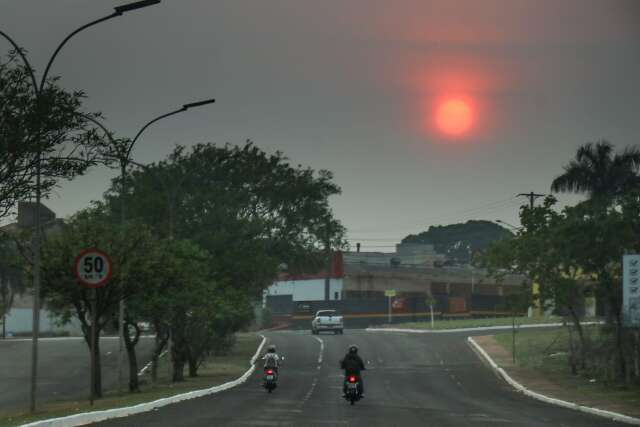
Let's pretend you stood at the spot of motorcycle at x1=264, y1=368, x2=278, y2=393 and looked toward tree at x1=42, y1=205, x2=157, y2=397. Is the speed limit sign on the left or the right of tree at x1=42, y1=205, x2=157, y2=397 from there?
left

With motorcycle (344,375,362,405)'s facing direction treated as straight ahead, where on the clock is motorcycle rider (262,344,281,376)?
The motorcycle rider is roughly at 11 o'clock from the motorcycle.

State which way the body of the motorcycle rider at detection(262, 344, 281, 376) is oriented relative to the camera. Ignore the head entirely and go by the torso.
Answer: away from the camera

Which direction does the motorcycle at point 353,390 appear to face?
away from the camera

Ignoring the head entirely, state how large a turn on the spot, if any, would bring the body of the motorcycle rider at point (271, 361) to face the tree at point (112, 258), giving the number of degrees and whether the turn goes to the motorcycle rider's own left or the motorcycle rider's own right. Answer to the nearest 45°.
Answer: approximately 135° to the motorcycle rider's own left

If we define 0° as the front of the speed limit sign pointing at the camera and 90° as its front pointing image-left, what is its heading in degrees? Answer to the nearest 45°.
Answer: approximately 0°

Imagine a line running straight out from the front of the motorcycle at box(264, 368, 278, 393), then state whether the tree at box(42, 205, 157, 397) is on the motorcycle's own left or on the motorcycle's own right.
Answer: on the motorcycle's own left

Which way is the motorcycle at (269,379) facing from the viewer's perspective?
away from the camera

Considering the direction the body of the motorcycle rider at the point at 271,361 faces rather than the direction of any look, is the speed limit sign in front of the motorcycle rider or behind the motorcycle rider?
behind

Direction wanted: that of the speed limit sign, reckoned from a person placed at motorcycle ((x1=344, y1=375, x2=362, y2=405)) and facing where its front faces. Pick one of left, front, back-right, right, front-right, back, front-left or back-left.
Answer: back-left

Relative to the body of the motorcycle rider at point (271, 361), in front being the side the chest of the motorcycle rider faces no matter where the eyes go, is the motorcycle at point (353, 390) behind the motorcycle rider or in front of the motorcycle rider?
behind
